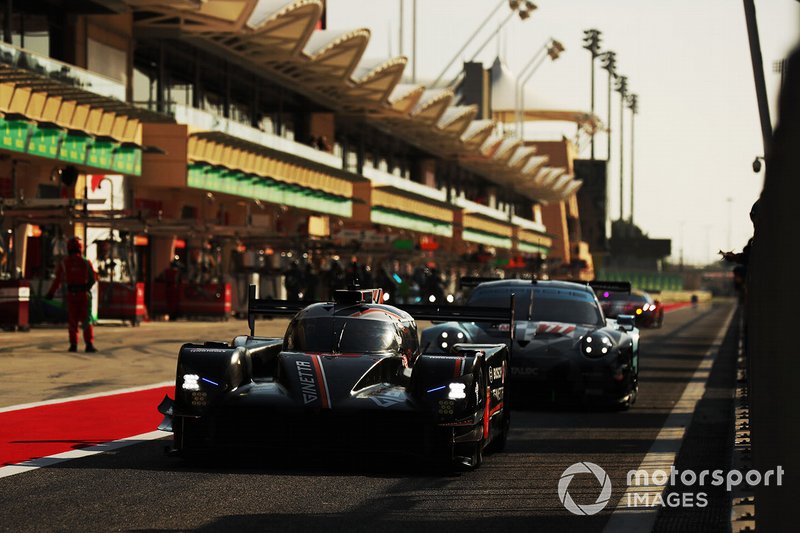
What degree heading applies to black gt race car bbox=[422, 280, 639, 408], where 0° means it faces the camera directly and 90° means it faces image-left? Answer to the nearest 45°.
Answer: approximately 0°

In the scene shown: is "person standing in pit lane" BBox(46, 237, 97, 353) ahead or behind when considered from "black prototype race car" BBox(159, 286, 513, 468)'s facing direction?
behind

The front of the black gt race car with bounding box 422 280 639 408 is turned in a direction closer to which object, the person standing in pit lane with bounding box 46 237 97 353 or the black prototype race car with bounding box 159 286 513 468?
the black prototype race car

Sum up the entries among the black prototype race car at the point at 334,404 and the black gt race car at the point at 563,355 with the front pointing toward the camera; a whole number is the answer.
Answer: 2

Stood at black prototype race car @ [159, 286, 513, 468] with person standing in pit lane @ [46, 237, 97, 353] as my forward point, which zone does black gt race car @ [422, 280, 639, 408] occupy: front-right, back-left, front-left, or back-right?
front-right

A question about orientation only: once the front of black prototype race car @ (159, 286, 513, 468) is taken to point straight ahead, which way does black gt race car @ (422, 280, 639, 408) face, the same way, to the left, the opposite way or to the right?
the same way

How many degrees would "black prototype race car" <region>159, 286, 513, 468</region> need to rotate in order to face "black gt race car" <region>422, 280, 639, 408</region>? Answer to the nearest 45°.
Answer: approximately 135° to its left

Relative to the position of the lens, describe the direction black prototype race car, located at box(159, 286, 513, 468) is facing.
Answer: facing the viewer

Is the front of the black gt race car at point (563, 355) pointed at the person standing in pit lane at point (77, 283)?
no
